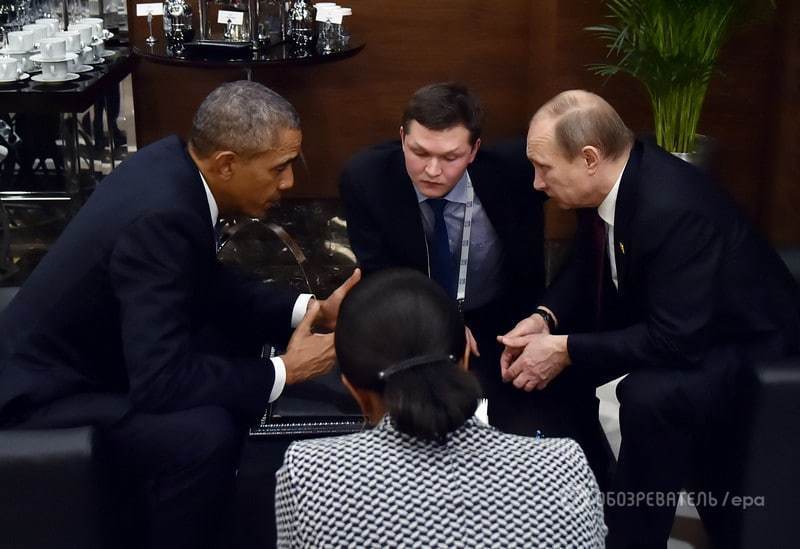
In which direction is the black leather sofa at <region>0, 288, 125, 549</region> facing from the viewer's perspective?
to the viewer's right

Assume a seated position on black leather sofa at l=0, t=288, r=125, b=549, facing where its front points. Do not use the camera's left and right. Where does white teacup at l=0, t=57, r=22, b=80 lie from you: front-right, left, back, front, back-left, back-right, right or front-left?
left

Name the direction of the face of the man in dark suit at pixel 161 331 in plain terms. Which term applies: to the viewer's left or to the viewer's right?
to the viewer's right

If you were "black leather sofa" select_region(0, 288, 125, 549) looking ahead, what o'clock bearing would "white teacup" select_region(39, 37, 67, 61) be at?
The white teacup is roughly at 9 o'clock from the black leather sofa.

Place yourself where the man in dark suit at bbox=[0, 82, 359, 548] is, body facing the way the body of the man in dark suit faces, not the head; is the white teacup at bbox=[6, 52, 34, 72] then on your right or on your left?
on your left

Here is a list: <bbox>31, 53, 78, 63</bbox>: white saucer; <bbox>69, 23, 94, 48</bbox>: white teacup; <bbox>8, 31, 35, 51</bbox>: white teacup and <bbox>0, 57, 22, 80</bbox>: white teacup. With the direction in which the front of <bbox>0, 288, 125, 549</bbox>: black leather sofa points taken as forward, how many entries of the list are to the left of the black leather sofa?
4

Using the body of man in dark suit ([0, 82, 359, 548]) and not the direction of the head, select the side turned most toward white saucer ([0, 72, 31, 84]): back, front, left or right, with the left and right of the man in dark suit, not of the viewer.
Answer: left

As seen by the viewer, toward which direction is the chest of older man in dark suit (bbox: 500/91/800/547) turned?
to the viewer's left

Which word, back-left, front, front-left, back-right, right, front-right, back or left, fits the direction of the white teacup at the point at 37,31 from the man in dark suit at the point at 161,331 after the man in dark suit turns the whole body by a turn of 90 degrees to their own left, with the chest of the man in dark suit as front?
front

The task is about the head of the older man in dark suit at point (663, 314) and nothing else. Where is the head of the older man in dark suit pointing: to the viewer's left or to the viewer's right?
to the viewer's left

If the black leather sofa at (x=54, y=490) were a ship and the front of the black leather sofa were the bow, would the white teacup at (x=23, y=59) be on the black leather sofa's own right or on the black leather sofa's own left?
on the black leather sofa's own left

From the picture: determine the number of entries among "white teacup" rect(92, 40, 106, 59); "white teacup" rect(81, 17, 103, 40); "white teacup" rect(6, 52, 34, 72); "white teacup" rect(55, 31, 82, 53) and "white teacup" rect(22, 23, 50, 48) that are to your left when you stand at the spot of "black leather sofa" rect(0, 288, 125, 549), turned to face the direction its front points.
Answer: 5

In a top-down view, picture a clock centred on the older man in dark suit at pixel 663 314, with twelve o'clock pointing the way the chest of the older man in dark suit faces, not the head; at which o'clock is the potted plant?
The potted plant is roughly at 3 o'clock from the older man in dark suit.

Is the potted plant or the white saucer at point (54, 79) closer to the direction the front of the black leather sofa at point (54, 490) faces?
the potted plant

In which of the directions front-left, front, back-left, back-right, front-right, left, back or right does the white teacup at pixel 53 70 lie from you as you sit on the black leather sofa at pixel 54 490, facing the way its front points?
left

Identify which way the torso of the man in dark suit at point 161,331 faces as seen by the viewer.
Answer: to the viewer's right

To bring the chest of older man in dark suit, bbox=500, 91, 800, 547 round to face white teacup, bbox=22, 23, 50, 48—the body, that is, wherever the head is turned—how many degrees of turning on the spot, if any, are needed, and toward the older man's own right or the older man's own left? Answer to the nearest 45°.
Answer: approximately 45° to the older man's own right

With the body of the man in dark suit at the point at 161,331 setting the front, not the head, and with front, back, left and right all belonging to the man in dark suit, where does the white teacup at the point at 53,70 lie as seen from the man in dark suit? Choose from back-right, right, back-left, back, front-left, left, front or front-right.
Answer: left

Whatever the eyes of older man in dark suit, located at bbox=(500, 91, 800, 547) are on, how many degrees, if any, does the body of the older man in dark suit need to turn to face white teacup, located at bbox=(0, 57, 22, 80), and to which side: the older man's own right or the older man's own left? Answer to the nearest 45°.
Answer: approximately 45° to the older man's own right
